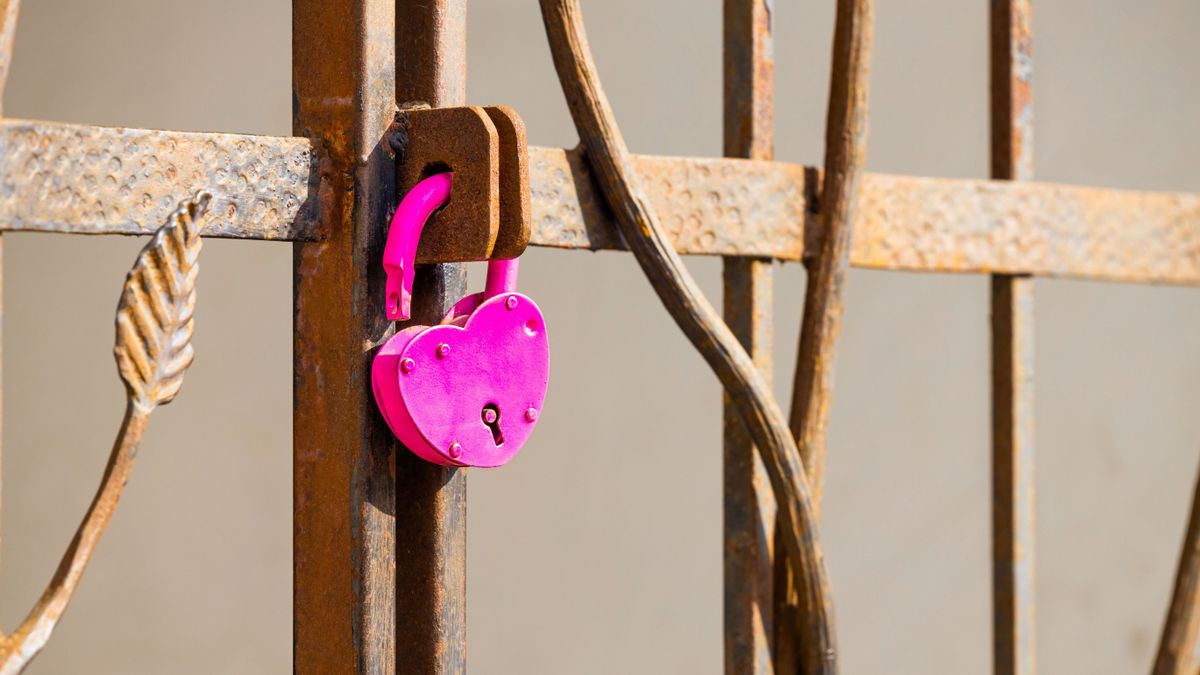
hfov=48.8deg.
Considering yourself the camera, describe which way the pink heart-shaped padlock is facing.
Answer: facing the viewer and to the right of the viewer
